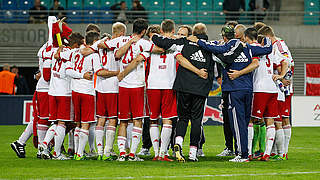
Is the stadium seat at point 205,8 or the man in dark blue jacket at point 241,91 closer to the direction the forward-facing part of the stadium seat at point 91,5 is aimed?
the man in dark blue jacket

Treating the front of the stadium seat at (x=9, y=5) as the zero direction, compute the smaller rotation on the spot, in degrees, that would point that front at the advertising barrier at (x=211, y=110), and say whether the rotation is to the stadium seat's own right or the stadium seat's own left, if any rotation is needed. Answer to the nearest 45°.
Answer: approximately 45° to the stadium seat's own left

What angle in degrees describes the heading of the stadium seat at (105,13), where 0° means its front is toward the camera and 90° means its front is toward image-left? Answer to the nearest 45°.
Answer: approximately 0°

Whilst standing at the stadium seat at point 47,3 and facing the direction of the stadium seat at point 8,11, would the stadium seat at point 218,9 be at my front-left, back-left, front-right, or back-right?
back-left

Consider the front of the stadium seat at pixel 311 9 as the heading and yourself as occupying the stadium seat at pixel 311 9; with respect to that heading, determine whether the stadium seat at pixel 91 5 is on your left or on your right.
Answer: on your right
